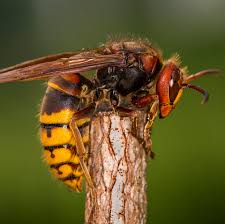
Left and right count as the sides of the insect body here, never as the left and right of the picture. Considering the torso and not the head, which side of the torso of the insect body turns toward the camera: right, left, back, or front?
right
